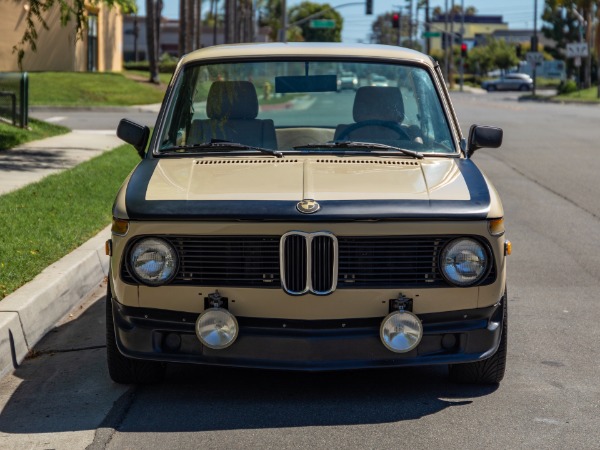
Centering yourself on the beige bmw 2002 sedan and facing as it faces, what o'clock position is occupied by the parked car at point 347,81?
The parked car is roughly at 6 o'clock from the beige bmw 2002 sedan.

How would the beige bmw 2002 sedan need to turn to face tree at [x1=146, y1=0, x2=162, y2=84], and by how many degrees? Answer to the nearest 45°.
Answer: approximately 180°

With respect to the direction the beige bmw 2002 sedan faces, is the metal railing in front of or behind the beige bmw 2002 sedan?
behind

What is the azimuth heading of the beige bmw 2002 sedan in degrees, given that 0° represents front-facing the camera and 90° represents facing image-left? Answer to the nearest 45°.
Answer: approximately 0°
